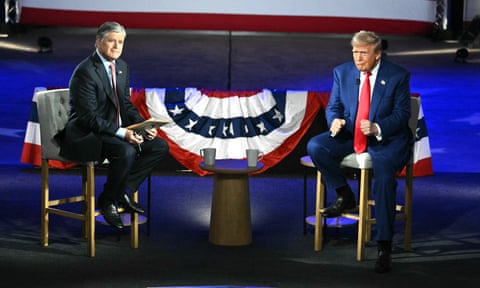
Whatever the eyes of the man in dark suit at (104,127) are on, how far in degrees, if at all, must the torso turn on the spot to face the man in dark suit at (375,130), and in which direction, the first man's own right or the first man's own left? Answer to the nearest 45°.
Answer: approximately 45° to the first man's own left

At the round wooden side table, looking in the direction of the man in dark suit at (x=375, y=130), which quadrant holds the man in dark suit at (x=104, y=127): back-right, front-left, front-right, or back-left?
back-right

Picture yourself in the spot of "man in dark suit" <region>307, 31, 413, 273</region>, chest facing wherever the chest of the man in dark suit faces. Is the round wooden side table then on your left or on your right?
on your right

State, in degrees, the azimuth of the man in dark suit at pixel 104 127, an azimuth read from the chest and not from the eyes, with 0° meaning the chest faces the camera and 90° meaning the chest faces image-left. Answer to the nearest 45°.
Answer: approximately 315°

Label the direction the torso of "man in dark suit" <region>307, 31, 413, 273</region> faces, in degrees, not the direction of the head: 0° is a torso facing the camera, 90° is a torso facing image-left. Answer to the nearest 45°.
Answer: approximately 45°

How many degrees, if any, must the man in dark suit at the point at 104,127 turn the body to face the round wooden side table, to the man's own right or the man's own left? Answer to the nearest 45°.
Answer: approximately 45° to the man's own left

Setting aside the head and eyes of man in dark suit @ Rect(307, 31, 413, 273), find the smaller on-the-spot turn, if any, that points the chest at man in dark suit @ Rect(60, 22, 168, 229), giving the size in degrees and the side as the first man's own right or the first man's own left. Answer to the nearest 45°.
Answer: approximately 45° to the first man's own right
